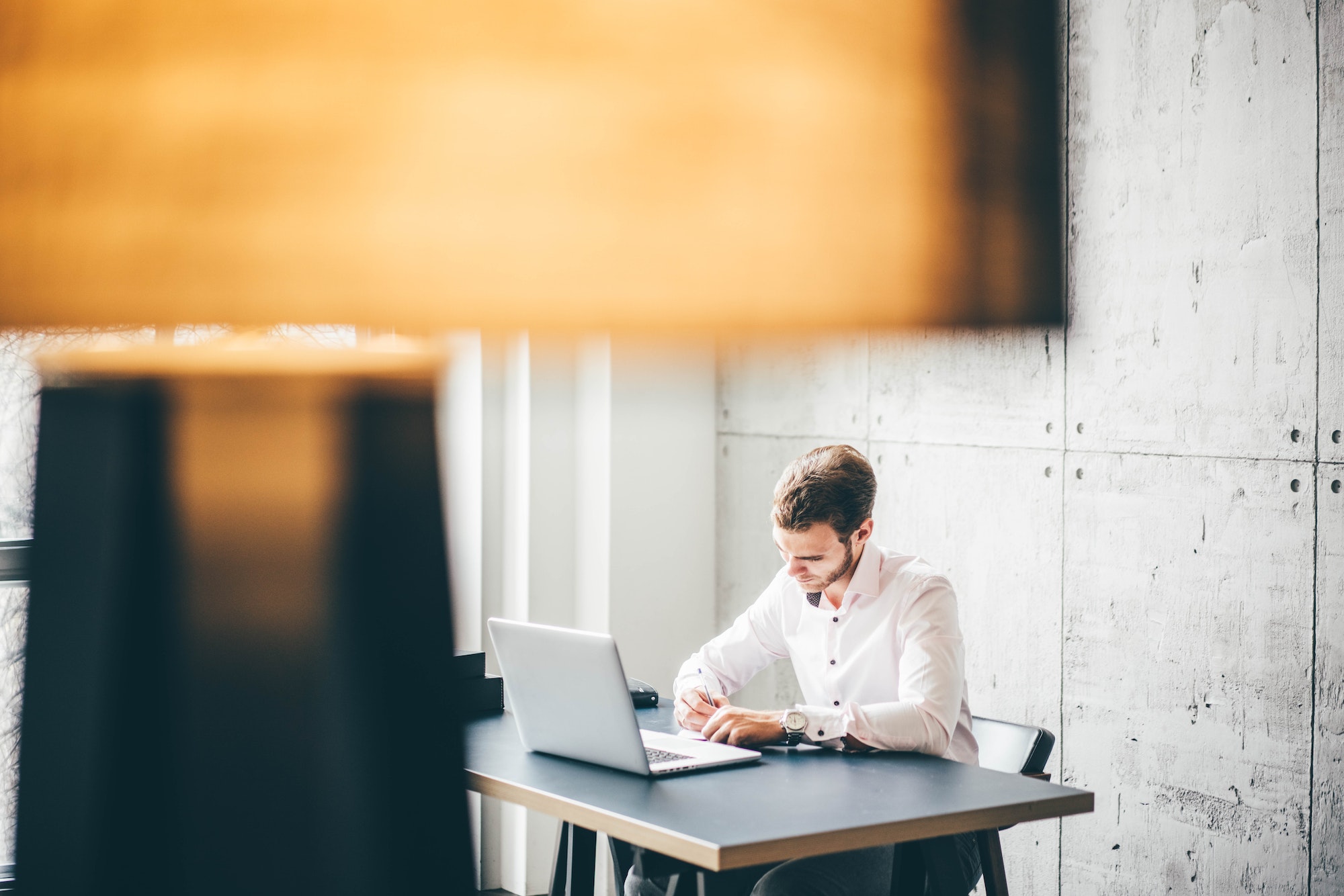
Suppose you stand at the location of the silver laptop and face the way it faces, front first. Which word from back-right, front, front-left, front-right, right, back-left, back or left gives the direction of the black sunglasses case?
front-left

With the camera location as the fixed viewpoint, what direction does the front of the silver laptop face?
facing away from the viewer and to the right of the viewer

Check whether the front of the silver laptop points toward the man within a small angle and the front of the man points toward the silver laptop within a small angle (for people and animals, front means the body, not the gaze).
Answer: yes

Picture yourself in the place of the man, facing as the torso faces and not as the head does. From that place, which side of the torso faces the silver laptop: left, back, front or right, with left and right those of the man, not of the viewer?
front

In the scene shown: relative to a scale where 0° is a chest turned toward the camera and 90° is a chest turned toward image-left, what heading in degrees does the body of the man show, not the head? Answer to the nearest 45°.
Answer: approximately 45°

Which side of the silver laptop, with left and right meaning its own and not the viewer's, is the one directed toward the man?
front

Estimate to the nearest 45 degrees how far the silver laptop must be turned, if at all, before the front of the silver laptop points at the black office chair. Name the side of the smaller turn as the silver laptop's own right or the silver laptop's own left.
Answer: approximately 45° to the silver laptop's own right

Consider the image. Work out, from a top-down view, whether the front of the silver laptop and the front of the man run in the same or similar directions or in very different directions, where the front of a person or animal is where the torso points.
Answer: very different directions
